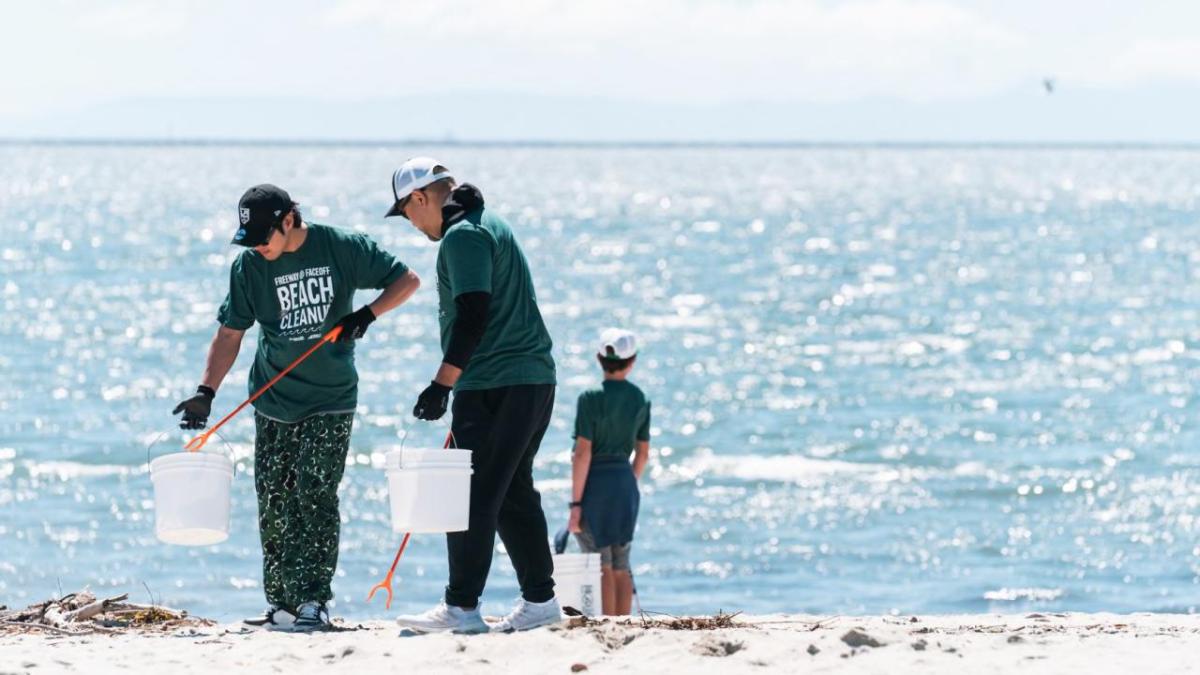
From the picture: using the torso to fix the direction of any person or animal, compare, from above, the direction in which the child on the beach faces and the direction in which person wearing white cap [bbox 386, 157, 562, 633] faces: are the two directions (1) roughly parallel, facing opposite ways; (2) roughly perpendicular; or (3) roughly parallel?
roughly perpendicular

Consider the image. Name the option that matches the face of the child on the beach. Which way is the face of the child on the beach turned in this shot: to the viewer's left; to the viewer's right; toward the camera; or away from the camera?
away from the camera

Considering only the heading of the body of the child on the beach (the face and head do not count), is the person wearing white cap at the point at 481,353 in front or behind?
behind

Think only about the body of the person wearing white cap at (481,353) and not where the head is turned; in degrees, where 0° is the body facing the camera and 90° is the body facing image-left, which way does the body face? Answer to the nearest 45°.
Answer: approximately 90°

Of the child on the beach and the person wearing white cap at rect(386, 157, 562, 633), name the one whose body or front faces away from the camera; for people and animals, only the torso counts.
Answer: the child on the beach

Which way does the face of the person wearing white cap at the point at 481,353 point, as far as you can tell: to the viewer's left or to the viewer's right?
to the viewer's left

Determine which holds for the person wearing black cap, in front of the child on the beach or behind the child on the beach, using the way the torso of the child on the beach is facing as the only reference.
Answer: behind

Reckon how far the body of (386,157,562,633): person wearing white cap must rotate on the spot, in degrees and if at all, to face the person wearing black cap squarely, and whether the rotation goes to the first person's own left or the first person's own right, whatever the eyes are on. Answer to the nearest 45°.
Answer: approximately 45° to the first person's own right

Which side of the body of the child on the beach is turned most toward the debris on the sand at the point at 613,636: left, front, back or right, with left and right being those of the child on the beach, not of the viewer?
back

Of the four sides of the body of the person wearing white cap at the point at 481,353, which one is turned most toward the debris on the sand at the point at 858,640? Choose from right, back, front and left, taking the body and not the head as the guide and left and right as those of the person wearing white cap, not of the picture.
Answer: back

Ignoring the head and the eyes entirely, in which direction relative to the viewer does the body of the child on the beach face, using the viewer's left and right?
facing away from the viewer

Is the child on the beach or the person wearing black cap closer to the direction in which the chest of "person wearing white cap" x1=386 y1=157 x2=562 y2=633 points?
the person wearing black cap

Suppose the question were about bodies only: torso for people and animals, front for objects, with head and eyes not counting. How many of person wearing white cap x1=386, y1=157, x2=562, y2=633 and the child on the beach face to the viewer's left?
1

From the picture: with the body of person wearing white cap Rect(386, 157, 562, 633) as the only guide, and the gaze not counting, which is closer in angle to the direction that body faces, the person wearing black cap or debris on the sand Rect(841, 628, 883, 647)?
the person wearing black cap
